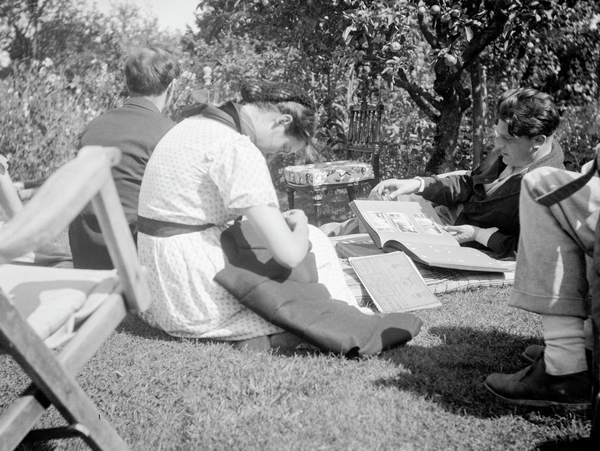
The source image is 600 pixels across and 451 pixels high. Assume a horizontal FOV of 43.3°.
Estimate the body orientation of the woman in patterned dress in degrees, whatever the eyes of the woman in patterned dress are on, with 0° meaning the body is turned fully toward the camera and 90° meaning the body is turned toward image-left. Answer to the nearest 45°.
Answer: approximately 270°

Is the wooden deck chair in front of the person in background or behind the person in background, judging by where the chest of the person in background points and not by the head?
behind

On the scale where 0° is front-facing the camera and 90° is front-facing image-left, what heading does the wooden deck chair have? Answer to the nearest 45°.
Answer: approximately 225°

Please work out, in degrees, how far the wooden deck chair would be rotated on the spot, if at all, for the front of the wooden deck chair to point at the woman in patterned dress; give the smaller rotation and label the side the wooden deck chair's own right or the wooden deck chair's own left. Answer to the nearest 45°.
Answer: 0° — it already faces them

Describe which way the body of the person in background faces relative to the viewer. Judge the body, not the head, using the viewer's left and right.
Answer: facing away from the viewer and to the right of the viewer

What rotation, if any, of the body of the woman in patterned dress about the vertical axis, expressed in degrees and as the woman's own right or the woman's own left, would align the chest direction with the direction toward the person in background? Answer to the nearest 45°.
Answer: approximately 135° to the woman's own left

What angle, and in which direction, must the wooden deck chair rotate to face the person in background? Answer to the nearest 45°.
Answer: approximately 45° to its left

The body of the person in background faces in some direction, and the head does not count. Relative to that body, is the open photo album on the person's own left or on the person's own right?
on the person's own right
